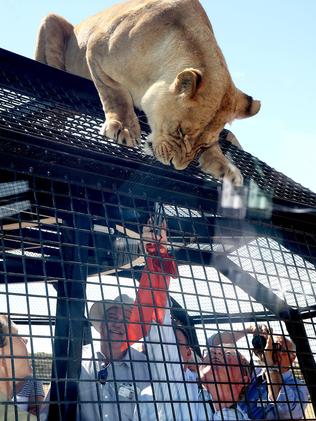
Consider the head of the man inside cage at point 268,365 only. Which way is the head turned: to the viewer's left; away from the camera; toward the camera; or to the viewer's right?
toward the camera

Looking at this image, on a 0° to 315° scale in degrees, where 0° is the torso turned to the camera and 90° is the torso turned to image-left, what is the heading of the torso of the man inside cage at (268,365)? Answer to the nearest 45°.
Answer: approximately 45°
